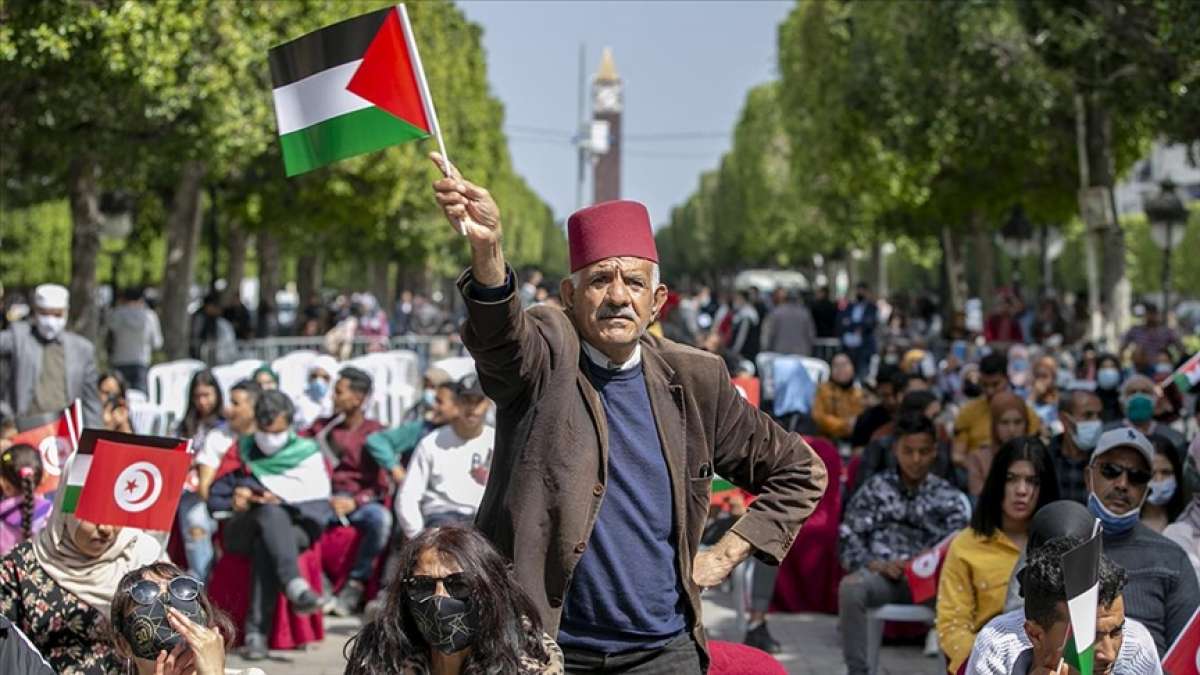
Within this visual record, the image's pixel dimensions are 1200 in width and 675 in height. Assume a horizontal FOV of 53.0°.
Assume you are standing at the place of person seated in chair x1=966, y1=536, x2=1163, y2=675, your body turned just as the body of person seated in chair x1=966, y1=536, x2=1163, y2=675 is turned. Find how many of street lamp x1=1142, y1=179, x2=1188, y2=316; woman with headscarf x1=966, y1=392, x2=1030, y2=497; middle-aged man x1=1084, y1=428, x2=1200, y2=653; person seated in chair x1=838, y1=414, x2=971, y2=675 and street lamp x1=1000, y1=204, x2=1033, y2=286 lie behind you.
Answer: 5

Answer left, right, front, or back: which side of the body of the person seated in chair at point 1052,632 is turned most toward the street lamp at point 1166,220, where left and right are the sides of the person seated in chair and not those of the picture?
back

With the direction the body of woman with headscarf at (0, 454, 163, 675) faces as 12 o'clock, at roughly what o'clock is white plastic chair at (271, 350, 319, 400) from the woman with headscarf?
The white plastic chair is roughly at 8 o'clock from the woman with headscarf.

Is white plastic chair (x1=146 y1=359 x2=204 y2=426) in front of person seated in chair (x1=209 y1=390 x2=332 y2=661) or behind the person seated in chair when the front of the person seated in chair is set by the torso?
behind

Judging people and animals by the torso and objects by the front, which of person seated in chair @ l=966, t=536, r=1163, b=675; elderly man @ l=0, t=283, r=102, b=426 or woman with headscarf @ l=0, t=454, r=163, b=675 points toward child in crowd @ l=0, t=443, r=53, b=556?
the elderly man

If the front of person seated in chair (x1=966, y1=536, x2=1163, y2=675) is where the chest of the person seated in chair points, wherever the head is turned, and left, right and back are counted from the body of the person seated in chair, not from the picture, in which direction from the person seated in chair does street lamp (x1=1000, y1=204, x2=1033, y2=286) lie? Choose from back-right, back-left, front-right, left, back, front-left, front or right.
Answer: back

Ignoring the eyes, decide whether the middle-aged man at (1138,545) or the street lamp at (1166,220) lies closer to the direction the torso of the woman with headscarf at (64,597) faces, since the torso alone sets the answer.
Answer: the middle-aged man

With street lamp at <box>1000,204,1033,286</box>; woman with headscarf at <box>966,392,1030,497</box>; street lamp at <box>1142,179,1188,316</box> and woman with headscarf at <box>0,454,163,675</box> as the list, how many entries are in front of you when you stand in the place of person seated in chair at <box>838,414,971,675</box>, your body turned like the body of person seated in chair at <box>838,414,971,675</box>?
1

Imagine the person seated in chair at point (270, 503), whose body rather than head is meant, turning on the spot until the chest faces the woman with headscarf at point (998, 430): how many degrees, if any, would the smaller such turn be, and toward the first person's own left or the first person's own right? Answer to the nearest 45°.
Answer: approximately 90° to the first person's own left

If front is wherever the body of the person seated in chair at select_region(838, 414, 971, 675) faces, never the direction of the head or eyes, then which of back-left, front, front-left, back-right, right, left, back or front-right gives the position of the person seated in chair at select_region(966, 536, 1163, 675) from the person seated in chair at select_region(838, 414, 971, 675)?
front-left

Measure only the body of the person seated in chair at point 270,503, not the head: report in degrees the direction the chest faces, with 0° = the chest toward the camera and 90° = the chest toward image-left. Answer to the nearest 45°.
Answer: approximately 0°

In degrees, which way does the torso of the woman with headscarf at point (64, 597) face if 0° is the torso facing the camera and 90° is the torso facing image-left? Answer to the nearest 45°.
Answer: approximately 315°

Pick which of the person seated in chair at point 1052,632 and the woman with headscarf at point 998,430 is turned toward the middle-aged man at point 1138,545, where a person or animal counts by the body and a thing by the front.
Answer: the woman with headscarf
